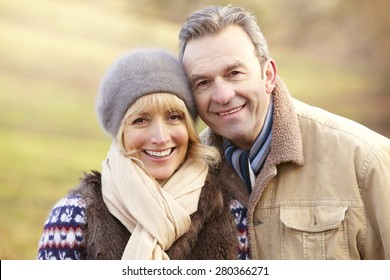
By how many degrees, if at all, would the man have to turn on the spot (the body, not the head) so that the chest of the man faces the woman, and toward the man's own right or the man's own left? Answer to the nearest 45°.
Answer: approximately 45° to the man's own right

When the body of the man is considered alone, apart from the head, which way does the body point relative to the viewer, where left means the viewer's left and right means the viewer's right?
facing the viewer and to the left of the viewer
